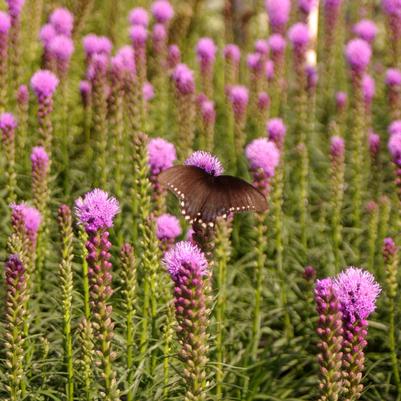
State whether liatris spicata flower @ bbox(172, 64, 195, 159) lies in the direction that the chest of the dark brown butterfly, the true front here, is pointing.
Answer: yes

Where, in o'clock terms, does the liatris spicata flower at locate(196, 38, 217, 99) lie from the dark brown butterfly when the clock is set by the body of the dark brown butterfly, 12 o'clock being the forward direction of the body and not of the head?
The liatris spicata flower is roughly at 12 o'clock from the dark brown butterfly.

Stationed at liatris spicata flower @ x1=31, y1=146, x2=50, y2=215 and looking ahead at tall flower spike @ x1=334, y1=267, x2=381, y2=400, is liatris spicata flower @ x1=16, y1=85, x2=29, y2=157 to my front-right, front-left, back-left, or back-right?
back-left

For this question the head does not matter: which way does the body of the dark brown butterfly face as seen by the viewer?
away from the camera

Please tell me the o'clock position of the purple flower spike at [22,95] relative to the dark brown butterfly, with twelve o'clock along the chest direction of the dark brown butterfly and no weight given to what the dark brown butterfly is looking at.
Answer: The purple flower spike is roughly at 11 o'clock from the dark brown butterfly.

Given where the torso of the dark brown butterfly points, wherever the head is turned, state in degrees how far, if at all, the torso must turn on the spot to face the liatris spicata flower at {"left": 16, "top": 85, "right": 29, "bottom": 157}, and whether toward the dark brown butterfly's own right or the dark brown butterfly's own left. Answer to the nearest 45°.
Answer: approximately 45° to the dark brown butterfly's own left

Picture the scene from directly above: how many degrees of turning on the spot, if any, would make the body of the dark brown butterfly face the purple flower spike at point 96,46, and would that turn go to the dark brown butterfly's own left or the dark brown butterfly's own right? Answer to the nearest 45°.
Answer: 0° — it already faces it
